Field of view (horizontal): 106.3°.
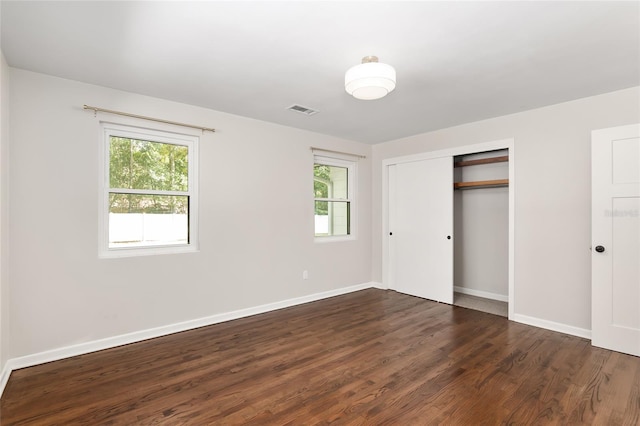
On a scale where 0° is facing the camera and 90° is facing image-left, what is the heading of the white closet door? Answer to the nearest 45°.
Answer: approximately 45°

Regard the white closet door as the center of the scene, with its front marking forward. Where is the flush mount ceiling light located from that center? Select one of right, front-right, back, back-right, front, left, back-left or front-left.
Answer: front-left

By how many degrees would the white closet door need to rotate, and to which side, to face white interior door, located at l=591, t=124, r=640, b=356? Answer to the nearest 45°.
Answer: approximately 90° to its left

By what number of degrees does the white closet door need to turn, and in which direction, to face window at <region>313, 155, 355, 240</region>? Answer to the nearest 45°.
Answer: approximately 45° to its right

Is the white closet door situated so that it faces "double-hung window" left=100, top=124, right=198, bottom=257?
yes
